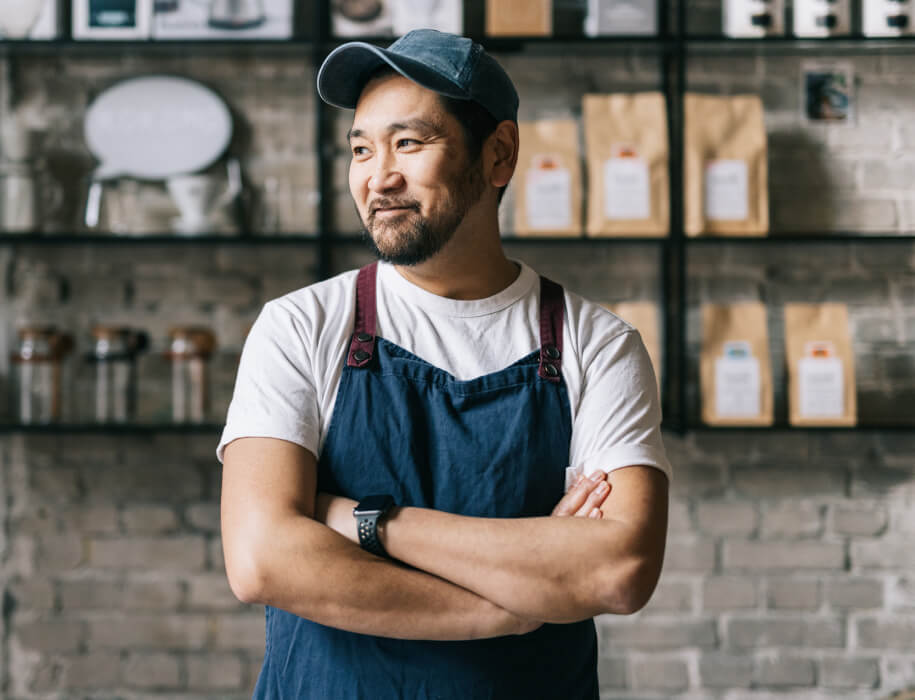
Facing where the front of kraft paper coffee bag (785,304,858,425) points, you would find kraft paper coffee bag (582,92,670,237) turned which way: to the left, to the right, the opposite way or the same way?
the same way

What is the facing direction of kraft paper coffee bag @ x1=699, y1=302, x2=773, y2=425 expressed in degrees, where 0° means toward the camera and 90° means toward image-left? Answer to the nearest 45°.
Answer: approximately 0°

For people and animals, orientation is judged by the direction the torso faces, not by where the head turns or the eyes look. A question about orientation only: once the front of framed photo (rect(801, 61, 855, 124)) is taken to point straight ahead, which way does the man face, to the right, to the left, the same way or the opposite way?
the same way

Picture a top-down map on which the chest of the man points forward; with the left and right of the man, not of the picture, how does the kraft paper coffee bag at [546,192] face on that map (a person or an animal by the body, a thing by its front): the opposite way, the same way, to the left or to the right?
the same way

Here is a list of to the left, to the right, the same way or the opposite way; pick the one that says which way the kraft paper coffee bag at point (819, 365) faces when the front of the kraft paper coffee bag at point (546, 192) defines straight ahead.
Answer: the same way

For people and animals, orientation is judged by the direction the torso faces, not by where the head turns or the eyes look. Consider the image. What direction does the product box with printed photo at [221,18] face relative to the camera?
toward the camera

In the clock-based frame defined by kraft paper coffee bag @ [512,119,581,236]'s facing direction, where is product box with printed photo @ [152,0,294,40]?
The product box with printed photo is roughly at 3 o'clock from the kraft paper coffee bag.

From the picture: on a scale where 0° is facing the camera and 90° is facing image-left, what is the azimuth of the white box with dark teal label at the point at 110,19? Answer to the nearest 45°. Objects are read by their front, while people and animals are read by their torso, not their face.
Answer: approximately 0°

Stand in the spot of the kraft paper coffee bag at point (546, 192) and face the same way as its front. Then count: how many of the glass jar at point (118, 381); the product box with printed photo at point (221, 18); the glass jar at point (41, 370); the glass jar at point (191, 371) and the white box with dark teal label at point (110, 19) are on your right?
5

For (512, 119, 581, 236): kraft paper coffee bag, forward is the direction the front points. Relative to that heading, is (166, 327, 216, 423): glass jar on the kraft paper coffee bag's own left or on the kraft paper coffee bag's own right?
on the kraft paper coffee bag's own right

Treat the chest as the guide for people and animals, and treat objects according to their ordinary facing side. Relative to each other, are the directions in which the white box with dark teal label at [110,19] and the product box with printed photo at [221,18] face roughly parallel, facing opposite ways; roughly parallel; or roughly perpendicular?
roughly parallel

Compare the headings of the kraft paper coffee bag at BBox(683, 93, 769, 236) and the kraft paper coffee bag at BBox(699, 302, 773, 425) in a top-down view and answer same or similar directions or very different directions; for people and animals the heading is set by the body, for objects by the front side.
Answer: same or similar directions

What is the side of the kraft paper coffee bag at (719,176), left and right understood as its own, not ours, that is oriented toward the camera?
front

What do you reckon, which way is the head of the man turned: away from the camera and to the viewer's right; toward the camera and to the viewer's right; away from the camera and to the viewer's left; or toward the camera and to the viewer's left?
toward the camera and to the viewer's left
